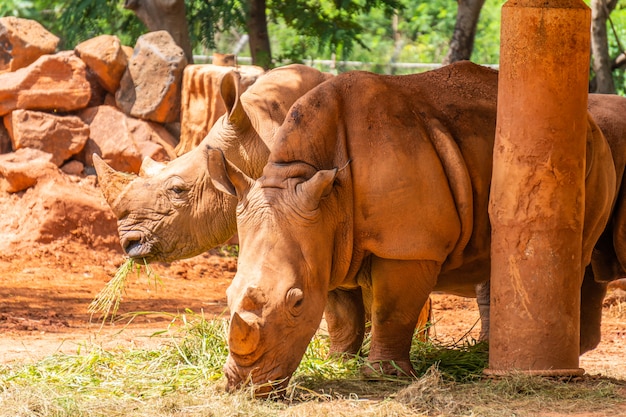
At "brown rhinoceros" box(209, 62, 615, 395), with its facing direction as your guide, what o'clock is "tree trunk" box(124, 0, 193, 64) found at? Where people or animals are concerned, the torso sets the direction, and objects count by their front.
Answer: The tree trunk is roughly at 4 o'clock from the brown rhinoceros.

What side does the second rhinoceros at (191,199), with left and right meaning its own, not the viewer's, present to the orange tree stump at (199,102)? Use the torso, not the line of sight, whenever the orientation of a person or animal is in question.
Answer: right

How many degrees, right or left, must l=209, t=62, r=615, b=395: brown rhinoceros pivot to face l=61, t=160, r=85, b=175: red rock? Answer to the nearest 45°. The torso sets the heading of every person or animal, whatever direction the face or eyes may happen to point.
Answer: approximately 90° to its right

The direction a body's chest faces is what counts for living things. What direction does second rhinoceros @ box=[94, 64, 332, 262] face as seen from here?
to the viewer's left

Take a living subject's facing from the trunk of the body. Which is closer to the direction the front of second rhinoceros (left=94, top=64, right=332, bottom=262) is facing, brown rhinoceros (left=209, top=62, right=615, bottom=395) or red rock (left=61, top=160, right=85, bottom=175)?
the red rock

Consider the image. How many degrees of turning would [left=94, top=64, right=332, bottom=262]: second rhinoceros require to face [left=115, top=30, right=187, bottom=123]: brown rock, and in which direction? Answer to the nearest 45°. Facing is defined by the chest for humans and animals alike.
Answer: approximately 90° to its right

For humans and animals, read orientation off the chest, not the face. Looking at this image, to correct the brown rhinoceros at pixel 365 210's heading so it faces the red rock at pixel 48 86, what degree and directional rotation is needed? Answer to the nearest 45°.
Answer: approximately 90° to its right

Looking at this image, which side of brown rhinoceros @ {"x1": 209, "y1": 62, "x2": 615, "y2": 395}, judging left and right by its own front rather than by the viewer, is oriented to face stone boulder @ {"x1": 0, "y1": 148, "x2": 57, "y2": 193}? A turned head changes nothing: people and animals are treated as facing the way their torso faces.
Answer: right

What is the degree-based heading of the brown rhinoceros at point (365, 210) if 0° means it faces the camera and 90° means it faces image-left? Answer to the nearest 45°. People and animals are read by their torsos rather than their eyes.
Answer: approximately 45°

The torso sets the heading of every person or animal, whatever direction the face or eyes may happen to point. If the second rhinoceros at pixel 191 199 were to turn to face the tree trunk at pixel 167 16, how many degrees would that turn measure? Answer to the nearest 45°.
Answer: approximately 90° to its right
